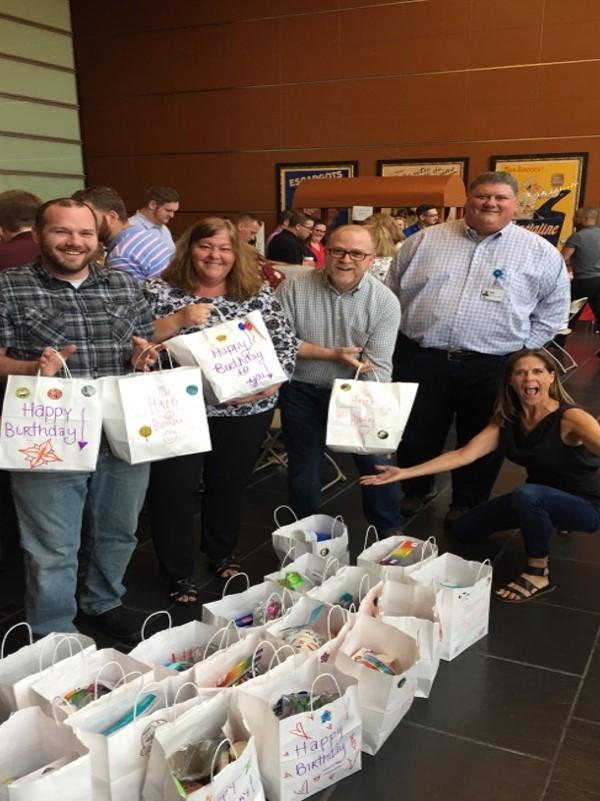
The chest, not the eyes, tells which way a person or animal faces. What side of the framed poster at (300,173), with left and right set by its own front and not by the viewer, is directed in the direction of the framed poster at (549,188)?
left

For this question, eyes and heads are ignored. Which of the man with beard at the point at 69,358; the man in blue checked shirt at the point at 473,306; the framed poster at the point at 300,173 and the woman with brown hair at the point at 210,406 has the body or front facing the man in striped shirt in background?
the framed poster

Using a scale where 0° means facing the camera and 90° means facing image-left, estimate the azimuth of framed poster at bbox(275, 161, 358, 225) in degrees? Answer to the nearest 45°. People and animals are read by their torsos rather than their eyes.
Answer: approximately 0°

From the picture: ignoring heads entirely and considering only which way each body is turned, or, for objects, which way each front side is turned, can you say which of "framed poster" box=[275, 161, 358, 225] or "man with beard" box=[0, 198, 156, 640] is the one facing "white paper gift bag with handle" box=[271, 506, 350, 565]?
the framed poster

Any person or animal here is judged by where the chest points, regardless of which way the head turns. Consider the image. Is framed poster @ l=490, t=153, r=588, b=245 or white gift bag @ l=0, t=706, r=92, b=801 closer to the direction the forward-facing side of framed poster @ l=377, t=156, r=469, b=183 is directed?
the white gift bag

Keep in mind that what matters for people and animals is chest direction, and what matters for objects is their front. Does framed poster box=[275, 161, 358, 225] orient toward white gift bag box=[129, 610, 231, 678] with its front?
yes
